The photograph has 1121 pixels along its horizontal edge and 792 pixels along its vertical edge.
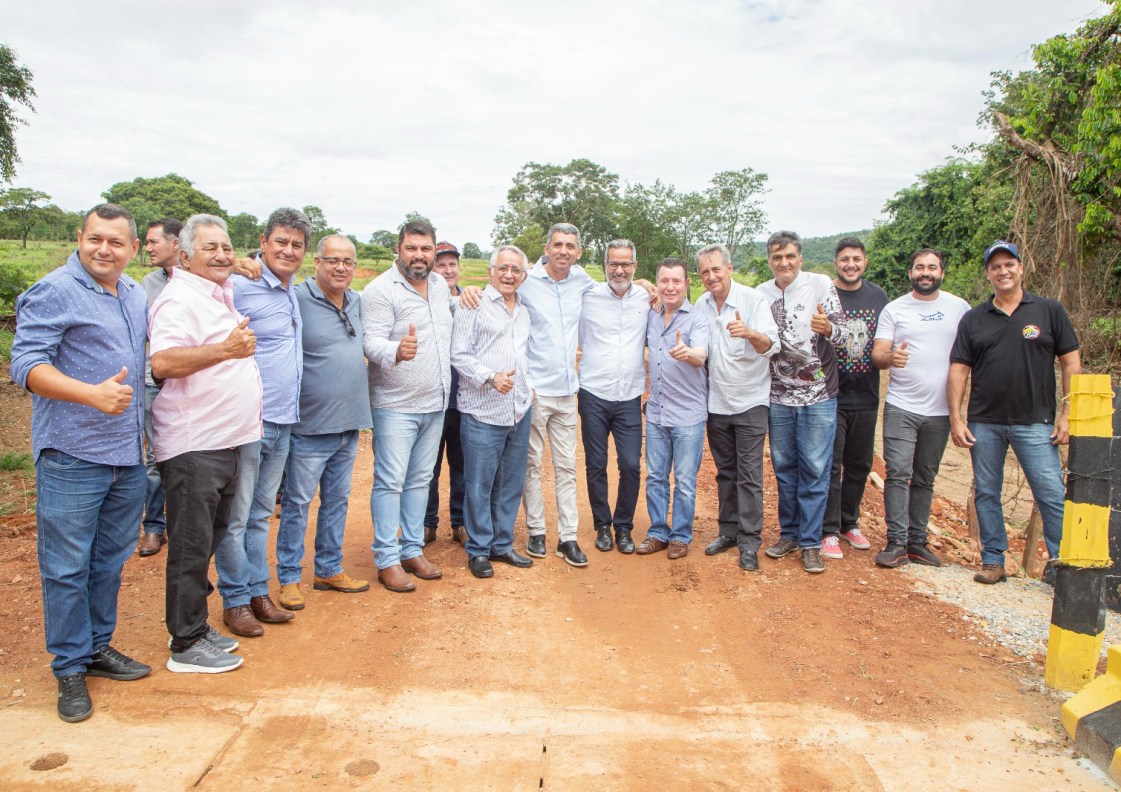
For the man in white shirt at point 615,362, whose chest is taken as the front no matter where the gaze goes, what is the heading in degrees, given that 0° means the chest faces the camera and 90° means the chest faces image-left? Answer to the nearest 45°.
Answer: approximately 0°

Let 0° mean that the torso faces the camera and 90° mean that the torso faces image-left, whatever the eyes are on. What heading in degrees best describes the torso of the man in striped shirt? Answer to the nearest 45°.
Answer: approximately 315°

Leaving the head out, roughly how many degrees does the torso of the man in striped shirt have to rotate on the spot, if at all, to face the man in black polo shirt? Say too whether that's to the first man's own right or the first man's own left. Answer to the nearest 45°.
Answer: approximately 45° to the first man's own left

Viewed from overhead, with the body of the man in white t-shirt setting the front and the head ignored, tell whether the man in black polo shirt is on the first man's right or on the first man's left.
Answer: on the first man's left

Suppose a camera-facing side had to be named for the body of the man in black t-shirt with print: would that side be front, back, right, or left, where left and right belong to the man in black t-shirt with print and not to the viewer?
front

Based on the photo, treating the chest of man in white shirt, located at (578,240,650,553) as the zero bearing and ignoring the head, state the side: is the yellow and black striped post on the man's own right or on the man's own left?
on the man's own left

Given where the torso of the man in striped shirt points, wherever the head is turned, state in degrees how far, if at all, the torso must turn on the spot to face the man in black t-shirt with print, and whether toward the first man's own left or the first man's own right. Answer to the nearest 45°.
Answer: approximately 45° to the first man's own left

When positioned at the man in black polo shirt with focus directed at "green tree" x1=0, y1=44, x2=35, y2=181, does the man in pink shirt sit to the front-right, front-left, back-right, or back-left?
front-left

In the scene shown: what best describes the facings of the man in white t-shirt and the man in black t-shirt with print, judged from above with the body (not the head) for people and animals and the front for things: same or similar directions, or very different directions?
same or similar directions

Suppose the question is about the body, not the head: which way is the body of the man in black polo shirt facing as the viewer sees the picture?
toward the camera

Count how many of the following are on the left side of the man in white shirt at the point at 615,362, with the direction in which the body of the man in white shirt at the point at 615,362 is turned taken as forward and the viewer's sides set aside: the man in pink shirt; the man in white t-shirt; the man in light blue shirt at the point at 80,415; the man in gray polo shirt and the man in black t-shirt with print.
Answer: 2

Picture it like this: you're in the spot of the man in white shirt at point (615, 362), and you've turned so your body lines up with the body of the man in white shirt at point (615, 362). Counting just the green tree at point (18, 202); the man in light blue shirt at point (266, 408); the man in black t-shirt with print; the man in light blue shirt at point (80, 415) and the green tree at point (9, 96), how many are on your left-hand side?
1

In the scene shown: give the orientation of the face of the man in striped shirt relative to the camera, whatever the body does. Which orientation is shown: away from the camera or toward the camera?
toward the camera

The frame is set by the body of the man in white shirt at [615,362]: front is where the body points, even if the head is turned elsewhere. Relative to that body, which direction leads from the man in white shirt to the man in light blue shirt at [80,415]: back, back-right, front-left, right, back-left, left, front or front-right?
front-right

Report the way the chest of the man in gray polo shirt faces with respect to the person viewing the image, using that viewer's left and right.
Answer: facing the viewer and to the right of the viewer

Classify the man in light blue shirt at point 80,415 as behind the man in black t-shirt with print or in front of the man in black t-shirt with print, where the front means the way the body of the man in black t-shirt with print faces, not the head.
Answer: in front

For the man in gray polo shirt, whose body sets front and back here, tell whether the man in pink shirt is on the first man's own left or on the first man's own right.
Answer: on the first man's own right

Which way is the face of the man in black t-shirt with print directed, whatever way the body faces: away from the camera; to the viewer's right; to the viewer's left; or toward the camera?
toward the camera

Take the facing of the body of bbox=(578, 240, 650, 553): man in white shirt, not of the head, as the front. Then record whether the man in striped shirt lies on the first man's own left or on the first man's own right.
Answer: on the first man's own right
